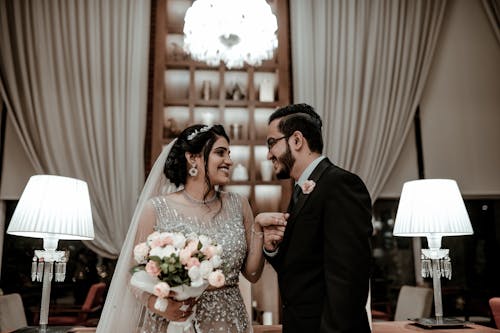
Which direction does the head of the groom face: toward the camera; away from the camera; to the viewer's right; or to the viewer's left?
to the viewer's left

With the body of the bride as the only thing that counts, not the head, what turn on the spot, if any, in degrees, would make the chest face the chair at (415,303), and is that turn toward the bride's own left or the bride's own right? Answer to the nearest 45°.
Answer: approximately 90° to the bride's own left

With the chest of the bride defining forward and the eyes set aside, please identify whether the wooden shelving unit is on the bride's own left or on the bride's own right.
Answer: on the bride's own left

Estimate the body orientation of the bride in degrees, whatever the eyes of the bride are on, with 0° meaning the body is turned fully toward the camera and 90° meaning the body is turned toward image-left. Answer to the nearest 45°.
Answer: approximately 315°

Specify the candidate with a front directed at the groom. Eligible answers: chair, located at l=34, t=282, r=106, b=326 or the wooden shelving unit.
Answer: the wooden shelving unit

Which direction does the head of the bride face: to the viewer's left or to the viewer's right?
to the viewer's right
